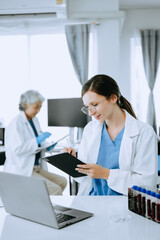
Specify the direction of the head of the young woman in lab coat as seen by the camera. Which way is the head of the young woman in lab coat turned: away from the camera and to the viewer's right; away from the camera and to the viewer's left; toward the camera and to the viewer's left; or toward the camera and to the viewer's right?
toward the camera and to the viewer's left

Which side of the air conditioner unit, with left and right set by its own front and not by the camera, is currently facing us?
front

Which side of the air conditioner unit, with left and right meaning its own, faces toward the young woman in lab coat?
front

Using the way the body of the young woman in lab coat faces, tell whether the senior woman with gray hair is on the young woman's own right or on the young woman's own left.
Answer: on the young woman's own right

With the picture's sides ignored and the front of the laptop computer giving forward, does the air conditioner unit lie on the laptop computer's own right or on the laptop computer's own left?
on the laptop computer's own left

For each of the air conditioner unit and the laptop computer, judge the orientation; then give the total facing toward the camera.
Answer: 1

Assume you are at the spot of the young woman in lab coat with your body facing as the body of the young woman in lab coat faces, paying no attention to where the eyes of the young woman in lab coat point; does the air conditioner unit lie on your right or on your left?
on your right

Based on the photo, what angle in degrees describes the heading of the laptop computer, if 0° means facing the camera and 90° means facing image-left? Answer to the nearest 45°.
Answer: approximately 225°

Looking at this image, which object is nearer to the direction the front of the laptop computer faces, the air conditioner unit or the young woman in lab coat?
the young woman in lab coat

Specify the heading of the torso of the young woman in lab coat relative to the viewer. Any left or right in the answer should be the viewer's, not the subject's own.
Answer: facing the viewer and to the left of the viewer

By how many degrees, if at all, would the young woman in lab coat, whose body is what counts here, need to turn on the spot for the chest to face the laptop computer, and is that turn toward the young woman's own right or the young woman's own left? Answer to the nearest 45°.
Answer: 0° — they already face it

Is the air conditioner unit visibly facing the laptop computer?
yes

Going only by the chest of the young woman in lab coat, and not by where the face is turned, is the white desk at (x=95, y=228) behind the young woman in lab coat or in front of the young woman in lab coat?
in front
